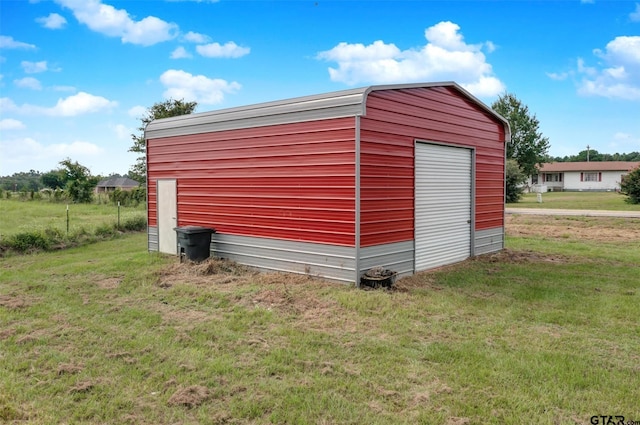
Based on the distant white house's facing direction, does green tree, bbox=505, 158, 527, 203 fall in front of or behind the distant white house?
in front

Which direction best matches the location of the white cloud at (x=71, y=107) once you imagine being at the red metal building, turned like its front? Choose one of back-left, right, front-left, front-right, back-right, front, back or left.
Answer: back

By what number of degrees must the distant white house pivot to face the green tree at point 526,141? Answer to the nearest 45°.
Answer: approximately 45° to its right

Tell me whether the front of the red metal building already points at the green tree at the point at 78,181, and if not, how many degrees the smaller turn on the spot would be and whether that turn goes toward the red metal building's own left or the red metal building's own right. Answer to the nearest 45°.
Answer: approximately 180°

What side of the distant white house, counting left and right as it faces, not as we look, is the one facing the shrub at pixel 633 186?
front

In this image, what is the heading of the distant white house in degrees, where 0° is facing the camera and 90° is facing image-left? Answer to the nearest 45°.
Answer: approximately 0°

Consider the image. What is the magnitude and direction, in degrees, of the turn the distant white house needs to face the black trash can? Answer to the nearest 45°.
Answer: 0° — it already faces it

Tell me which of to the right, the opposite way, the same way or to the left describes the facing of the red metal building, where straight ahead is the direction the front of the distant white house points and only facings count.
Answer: to the left

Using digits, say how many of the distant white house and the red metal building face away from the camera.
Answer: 0

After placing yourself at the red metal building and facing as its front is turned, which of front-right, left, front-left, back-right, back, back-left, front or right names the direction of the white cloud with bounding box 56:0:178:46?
back

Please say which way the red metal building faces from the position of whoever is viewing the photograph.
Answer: facing the viewer and to the right of the viewer
